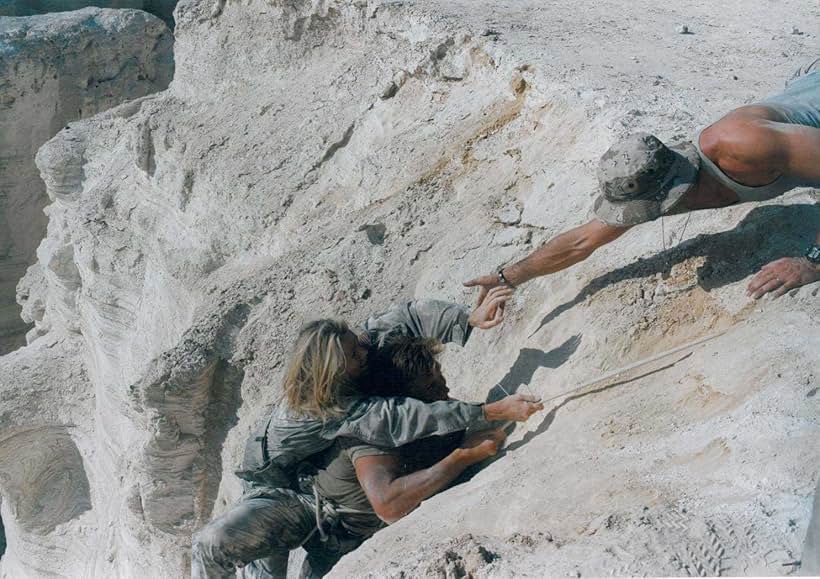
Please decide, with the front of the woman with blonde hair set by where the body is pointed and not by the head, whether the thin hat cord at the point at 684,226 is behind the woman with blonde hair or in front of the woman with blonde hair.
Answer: in front

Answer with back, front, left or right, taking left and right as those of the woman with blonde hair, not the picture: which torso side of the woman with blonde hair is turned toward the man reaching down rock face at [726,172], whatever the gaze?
front

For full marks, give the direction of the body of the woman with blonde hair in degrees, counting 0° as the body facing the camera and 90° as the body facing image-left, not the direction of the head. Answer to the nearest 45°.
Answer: approximately 270°

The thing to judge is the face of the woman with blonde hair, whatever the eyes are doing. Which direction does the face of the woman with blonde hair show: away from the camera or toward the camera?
away from the camera
